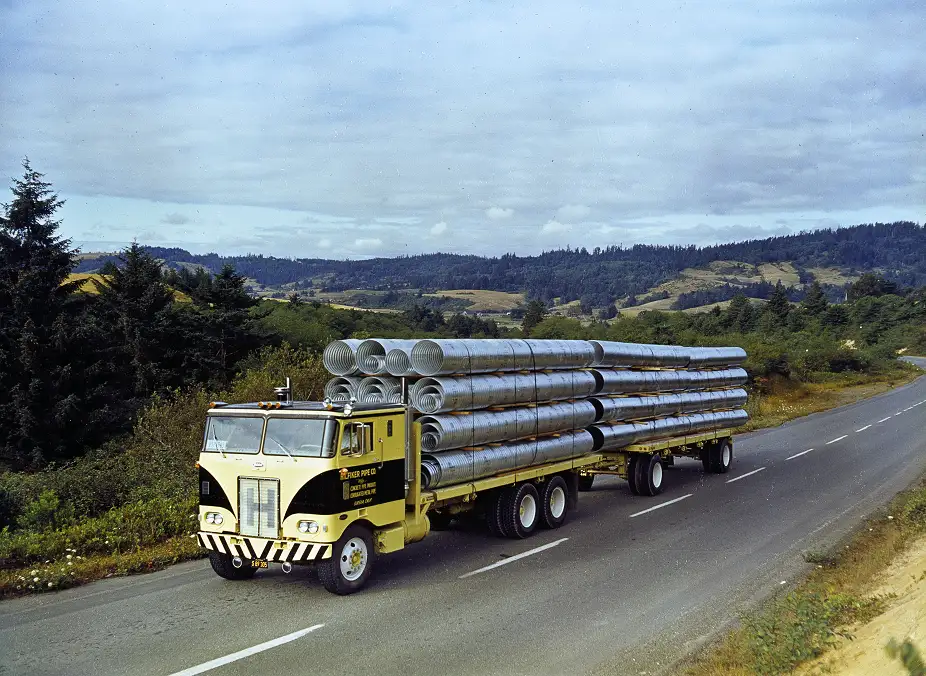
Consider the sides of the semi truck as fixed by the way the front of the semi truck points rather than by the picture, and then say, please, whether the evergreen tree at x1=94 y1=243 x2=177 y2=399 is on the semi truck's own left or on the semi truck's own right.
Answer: on the semi truck's own right
